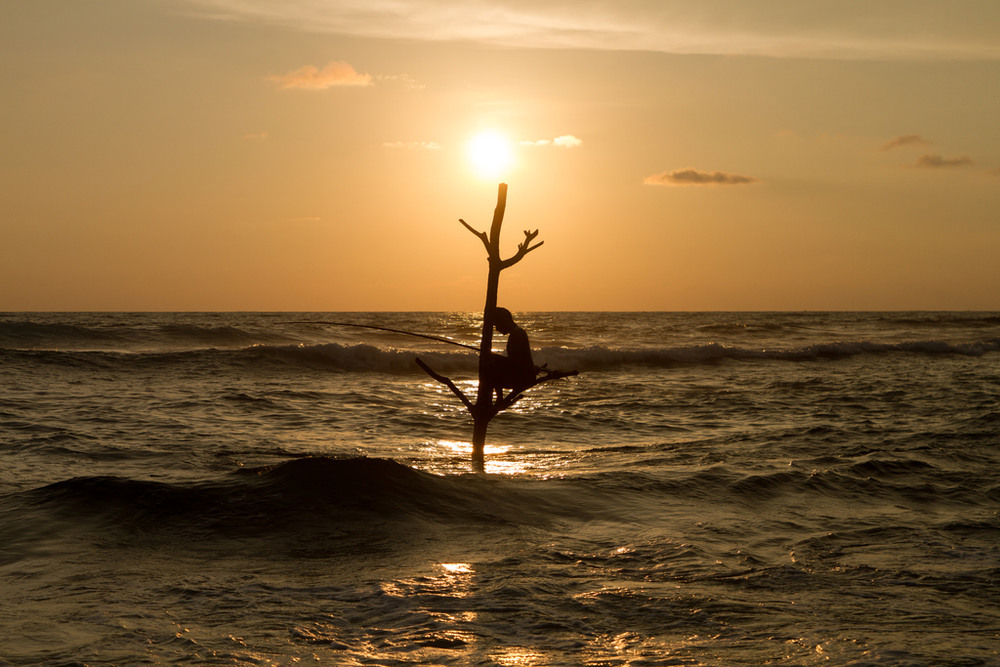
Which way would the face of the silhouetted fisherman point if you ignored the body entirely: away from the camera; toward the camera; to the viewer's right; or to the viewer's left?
to the viewer's left

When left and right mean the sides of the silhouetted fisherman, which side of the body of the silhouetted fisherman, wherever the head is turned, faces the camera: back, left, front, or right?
left
